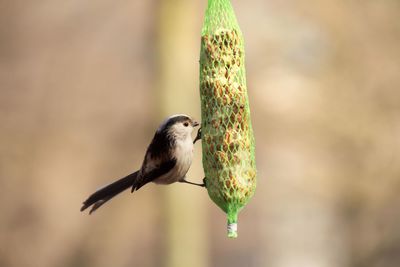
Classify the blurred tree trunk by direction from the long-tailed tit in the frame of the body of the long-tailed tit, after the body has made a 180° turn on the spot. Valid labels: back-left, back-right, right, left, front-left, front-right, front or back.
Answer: right

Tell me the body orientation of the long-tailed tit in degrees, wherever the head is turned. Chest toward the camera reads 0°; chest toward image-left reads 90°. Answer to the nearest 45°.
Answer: approximately 270°
